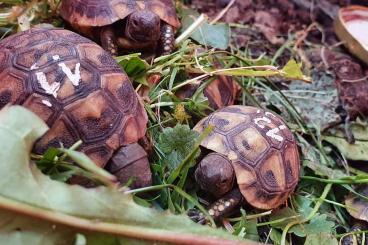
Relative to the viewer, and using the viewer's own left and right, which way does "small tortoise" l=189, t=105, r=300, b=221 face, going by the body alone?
facing the viewer and to the left of the viewer

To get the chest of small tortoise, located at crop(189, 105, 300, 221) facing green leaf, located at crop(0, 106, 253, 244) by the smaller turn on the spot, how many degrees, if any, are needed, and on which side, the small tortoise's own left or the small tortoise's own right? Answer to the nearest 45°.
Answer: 0° — it already faces it

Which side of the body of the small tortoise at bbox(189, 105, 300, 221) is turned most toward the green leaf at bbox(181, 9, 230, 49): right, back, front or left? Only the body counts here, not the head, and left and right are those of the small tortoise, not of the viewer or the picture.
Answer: right

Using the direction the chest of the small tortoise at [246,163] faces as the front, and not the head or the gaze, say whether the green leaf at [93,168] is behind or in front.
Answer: in front

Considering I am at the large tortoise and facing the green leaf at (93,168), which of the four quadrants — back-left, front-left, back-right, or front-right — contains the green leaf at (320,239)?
front-left

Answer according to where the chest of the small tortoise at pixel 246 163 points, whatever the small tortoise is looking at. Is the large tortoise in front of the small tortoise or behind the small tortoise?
in front

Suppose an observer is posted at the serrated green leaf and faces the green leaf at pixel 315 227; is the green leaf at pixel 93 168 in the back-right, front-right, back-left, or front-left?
back-right

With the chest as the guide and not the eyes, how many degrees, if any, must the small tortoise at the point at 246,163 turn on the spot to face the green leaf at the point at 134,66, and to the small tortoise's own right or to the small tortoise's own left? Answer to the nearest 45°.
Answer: approximately 45° to the small tortoise's own right
